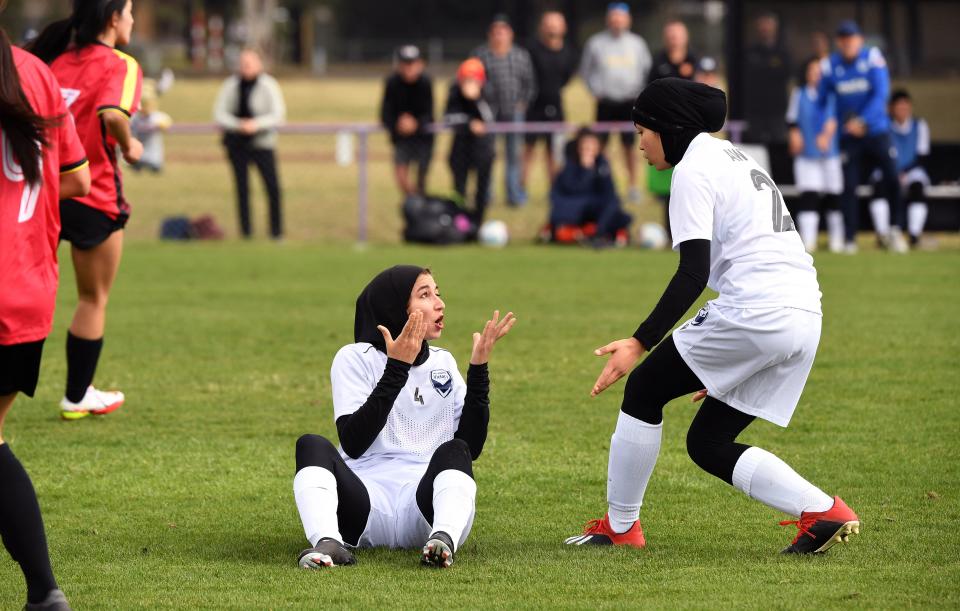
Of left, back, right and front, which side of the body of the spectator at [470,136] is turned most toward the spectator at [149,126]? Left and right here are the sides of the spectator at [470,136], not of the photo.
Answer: right

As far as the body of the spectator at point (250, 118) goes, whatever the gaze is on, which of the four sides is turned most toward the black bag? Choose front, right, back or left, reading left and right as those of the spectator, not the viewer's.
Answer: left

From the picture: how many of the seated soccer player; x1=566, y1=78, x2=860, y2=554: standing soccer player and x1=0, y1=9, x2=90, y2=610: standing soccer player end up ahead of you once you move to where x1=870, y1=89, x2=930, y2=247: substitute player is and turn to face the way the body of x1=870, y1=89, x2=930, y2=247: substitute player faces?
3

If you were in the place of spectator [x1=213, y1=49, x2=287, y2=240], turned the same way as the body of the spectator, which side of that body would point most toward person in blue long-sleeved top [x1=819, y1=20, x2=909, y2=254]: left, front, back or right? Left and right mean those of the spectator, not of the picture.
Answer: left

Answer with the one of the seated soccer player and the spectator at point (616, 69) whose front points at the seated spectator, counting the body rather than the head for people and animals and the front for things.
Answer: the spectator

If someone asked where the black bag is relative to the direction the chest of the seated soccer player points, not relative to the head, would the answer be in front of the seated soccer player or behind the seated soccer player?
behind

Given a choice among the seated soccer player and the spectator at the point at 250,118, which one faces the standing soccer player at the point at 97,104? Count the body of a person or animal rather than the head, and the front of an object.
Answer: the spectator

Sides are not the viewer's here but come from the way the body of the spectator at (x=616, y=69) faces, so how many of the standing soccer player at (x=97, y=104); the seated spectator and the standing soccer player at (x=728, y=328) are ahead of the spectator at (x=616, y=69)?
3

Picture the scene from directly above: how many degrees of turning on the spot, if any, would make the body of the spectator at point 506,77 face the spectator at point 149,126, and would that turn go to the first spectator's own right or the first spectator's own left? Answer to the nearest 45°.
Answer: approximately 90° to the first spectator's own right
